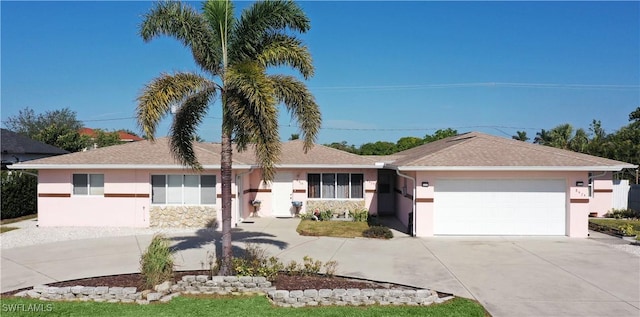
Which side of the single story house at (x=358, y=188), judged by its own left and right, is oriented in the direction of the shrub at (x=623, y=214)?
left

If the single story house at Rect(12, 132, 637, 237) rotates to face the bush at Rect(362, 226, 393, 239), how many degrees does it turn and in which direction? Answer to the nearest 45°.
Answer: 0° — it already faces it

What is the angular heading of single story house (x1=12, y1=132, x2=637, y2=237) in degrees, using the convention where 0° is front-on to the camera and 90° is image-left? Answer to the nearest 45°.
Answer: approximately 0°

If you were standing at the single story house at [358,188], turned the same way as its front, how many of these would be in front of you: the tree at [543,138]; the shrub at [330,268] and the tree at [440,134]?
1

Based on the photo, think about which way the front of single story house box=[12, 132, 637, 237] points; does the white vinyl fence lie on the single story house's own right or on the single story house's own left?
on the single story house's own left

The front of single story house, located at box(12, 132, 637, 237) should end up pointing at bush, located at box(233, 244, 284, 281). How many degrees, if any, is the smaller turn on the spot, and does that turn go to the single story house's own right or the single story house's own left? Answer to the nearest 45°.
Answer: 0° — it already faces it

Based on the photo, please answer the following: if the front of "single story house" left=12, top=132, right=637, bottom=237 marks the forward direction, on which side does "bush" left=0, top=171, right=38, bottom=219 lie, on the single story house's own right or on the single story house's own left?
on the single story house's own right

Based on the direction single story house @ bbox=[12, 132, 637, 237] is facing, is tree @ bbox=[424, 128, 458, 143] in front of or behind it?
behind

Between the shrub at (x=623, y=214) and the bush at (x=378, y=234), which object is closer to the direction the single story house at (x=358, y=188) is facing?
the bush

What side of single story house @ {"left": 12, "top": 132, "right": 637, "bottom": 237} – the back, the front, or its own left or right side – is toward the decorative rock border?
front

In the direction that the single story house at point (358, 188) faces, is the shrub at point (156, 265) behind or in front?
in front

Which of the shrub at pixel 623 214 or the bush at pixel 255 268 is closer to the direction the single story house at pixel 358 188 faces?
the bush
